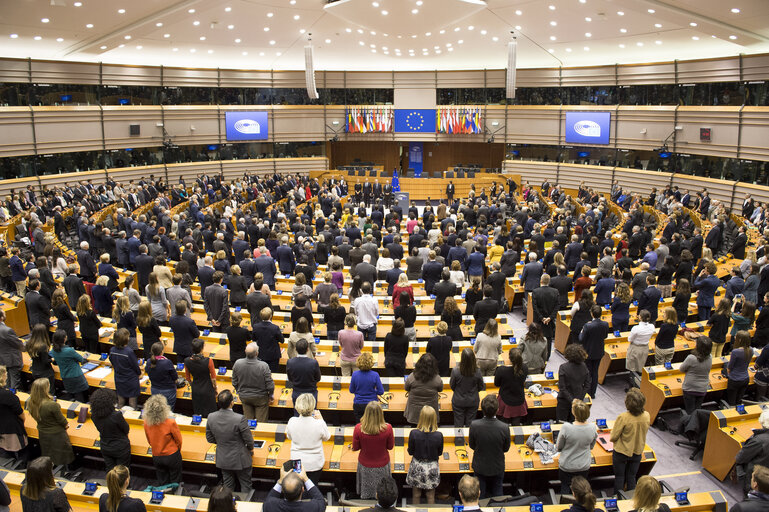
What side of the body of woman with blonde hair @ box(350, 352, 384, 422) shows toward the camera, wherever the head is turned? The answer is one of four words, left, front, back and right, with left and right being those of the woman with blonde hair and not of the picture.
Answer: back

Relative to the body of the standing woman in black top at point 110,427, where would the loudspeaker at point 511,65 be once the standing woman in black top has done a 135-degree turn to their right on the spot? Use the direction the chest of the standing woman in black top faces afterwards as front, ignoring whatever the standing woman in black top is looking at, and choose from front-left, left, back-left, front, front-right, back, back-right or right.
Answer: back-left

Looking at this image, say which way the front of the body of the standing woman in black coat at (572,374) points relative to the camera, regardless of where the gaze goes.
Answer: away from the camera

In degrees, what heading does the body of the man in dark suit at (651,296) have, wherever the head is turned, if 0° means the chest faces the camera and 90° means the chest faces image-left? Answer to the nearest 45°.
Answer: approximately 135°

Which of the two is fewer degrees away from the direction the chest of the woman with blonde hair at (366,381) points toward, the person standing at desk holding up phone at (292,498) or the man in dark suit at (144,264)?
the man in dark suit

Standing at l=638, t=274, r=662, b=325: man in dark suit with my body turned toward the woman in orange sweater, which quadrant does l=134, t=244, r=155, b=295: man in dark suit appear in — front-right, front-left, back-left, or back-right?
front-right

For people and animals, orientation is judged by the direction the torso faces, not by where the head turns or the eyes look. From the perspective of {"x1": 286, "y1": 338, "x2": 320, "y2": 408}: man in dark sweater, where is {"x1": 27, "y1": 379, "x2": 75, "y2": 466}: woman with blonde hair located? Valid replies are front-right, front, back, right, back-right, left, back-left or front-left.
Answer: left

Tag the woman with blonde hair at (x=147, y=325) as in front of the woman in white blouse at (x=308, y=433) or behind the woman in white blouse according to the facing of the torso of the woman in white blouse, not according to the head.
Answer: in front

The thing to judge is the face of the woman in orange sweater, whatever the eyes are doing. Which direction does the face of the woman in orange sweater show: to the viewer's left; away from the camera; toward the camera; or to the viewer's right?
away from the camera

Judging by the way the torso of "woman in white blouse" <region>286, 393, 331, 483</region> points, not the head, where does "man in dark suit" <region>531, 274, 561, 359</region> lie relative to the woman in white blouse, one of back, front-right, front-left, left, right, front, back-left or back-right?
front-right

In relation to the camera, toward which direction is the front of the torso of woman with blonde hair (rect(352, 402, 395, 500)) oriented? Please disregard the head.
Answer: away from the camera

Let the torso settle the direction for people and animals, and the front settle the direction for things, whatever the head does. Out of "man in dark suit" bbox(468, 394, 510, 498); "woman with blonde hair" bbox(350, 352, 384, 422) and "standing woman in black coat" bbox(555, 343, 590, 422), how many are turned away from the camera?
3

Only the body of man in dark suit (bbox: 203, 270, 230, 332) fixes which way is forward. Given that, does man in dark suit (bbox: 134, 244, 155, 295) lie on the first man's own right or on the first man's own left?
on the first man's own left

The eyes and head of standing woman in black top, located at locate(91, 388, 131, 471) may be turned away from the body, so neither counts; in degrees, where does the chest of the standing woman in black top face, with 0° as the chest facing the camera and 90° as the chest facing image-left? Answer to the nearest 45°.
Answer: approximately 225°

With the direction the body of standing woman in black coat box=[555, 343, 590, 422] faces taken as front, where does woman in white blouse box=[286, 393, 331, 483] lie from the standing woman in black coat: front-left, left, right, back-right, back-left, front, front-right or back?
back-left

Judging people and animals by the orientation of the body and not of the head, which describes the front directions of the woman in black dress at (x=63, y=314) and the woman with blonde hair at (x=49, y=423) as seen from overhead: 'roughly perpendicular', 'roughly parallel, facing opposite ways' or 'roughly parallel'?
roughly parallel

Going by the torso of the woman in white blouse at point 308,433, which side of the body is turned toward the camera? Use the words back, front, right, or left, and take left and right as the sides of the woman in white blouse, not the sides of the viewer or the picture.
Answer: back

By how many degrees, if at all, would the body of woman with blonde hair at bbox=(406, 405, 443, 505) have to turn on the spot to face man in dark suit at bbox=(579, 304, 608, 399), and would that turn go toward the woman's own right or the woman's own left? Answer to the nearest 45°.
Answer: approximately 45° to the woman's own right
